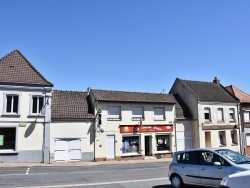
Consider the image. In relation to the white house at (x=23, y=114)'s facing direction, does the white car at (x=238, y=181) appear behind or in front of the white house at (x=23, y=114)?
in front

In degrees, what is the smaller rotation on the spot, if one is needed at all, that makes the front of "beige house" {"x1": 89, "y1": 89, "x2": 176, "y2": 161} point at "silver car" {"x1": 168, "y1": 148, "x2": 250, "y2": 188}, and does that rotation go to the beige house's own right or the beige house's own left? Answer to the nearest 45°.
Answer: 0° — it already faces it

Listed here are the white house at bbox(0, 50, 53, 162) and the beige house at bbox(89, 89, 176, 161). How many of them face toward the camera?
2

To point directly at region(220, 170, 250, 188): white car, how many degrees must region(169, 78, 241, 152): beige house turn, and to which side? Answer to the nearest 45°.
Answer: approximately 45° to its right

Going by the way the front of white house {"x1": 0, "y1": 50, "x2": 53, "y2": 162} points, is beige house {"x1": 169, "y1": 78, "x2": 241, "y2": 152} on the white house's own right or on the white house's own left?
on the white house's own left

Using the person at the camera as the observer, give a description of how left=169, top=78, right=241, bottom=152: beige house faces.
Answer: facing the viewer and to the right of the viewer

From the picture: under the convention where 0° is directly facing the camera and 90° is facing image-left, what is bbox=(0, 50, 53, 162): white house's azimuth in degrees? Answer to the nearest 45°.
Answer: approximately 0°

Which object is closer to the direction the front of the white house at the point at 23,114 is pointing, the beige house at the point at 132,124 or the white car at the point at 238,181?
the white car

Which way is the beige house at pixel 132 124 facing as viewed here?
toward the camera

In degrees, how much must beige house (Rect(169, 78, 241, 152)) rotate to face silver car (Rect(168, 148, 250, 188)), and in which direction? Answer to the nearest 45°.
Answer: approximately 45° to its right

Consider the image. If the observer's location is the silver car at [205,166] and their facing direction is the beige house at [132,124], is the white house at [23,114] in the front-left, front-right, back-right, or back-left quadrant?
front-left

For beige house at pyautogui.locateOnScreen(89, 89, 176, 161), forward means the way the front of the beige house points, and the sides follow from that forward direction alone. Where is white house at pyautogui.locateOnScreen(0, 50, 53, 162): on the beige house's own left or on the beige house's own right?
on the beige house's own right

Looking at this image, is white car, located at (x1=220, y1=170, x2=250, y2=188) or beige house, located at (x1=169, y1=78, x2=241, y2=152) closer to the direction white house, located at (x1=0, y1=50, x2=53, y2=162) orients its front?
the white car
